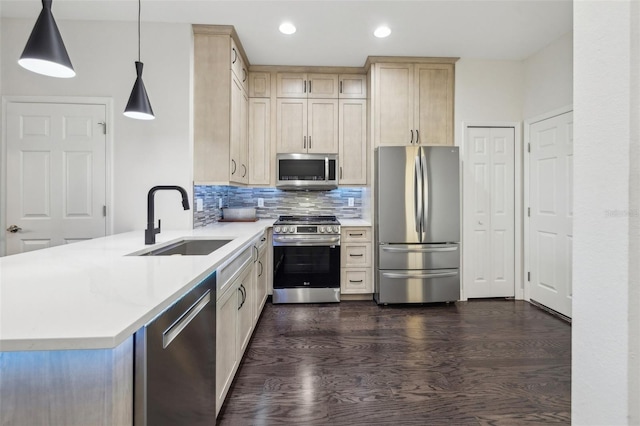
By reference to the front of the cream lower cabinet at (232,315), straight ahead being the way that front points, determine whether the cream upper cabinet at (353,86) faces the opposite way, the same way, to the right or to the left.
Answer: to the right

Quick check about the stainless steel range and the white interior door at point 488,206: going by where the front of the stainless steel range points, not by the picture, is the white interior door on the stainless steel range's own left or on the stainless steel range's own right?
on the stainless steel range's own left

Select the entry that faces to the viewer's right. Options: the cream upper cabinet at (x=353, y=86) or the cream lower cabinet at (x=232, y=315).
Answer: the cream lower cabinet

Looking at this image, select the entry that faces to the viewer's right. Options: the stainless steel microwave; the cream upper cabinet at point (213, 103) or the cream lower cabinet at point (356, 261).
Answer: the cream upper cabinet

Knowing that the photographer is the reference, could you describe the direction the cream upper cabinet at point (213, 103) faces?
facing to the right of the viewer

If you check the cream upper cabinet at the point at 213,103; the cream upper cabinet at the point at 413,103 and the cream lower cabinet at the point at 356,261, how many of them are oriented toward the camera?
2

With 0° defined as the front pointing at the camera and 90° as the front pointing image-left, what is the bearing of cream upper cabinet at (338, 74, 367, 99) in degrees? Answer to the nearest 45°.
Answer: approximately 0°

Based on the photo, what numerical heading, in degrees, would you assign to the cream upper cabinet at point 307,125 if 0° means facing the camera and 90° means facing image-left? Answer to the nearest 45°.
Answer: approximately 0°
